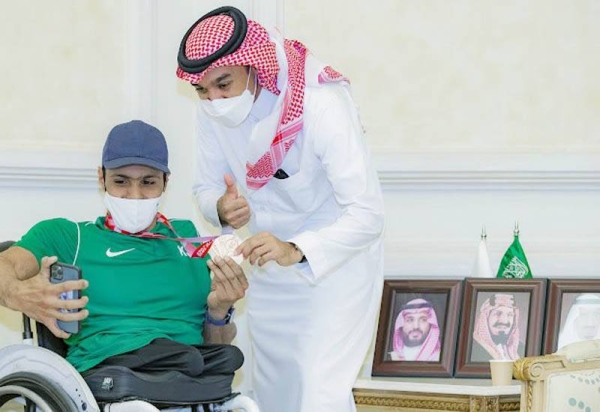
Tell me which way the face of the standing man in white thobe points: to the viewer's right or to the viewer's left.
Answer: to the viewer's left

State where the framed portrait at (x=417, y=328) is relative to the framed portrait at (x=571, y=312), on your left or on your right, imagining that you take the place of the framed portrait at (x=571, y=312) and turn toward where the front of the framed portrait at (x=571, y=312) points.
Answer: on your right

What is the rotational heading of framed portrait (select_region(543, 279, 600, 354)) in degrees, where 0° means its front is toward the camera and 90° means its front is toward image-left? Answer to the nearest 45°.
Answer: approximately 0°

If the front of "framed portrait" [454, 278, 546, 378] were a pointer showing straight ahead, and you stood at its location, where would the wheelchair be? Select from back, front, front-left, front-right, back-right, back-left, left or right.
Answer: front-right

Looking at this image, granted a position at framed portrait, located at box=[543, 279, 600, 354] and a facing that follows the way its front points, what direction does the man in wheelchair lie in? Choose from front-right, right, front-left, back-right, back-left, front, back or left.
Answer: front-right

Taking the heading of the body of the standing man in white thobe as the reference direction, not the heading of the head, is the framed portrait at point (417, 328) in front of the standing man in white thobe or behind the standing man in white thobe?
behind

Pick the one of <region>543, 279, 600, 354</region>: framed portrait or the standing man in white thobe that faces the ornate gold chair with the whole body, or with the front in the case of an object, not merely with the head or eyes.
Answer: the framed portrait

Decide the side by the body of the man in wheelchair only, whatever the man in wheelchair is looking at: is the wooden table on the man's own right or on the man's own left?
on the man's own left

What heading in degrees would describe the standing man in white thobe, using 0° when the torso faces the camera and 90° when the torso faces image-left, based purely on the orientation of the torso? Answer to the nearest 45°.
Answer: approximately 45°

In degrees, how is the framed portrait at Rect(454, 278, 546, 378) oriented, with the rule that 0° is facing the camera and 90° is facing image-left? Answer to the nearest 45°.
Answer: approximately 0°
